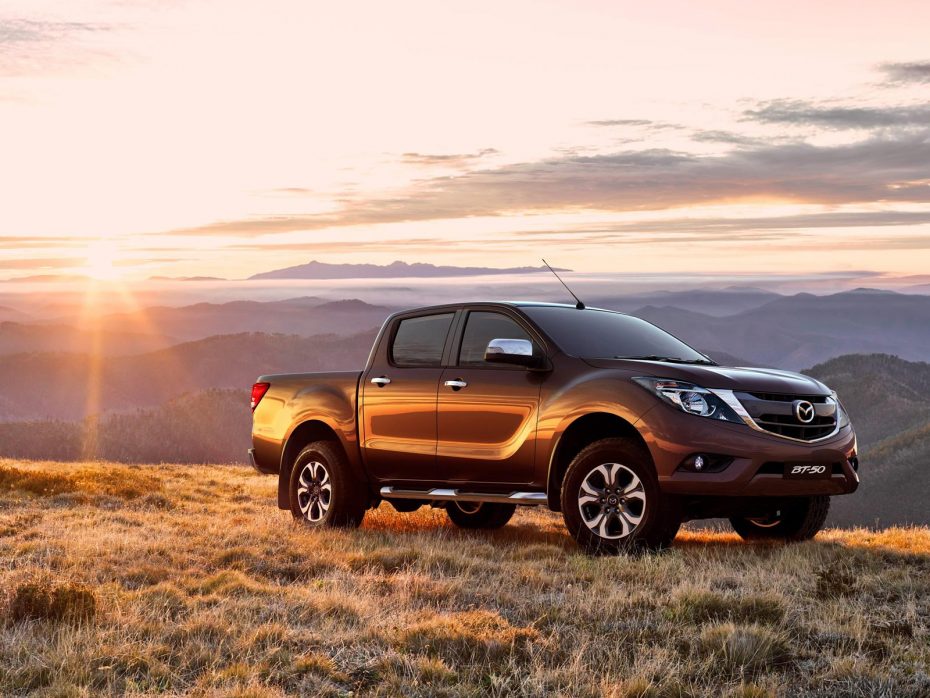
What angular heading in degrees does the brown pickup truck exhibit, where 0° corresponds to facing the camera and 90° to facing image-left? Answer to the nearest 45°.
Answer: approximately 315°

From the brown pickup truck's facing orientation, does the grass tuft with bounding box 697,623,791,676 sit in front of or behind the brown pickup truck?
in front
